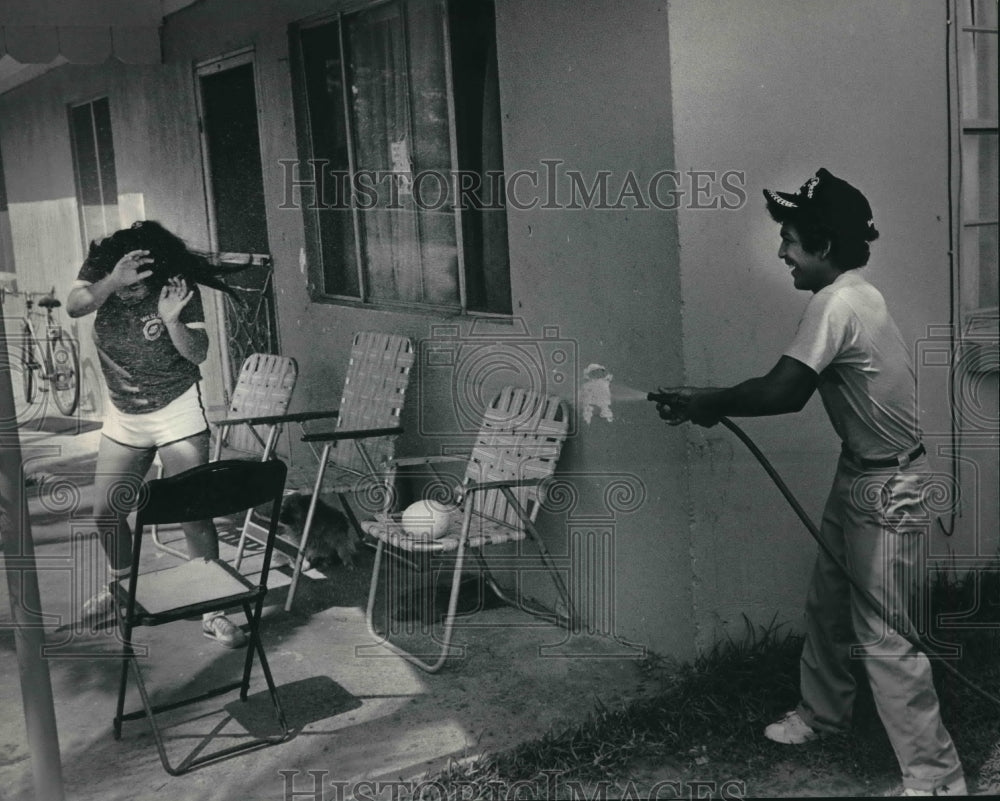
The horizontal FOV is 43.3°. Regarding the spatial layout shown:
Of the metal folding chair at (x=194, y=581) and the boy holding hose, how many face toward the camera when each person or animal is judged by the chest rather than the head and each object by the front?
0

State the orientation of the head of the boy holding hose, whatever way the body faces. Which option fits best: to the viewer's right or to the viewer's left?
to the viewer's left

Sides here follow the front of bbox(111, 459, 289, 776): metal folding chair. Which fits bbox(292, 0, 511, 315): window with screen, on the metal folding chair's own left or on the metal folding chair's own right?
on the metal folding chair's own right

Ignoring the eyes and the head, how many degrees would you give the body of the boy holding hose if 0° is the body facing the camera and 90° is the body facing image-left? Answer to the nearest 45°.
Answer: approximately 90°

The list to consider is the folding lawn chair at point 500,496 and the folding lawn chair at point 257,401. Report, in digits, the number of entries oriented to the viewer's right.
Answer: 0

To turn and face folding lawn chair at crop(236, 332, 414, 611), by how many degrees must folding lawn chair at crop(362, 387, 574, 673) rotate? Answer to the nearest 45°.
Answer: approximately 90° to its right
